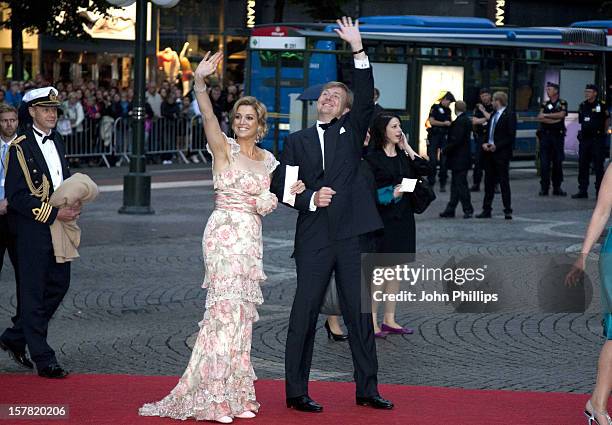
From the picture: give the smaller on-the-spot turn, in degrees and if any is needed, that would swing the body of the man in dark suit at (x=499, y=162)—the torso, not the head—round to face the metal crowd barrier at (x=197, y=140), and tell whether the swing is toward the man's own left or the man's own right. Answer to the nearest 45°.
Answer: approximately 90° to the man's own right

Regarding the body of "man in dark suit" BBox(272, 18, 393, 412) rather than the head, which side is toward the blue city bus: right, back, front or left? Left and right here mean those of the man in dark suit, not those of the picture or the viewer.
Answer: back

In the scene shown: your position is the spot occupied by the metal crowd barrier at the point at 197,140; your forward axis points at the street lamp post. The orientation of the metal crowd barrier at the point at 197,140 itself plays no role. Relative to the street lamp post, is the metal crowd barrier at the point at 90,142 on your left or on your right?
right

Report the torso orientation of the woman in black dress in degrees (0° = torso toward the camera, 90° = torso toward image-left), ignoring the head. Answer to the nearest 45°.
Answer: approximately 315°

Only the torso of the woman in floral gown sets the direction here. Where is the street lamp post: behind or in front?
behind

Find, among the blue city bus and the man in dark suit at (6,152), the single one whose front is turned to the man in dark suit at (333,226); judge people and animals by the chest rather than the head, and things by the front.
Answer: the man in dark suit at (6,152)

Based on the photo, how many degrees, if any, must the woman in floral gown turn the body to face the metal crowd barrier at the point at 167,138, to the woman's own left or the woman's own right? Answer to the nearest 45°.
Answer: approximately 135° to the woman's own left

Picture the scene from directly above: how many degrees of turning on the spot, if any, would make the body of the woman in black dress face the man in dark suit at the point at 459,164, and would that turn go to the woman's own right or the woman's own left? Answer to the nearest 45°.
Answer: approximately 135° to the woman's own left
